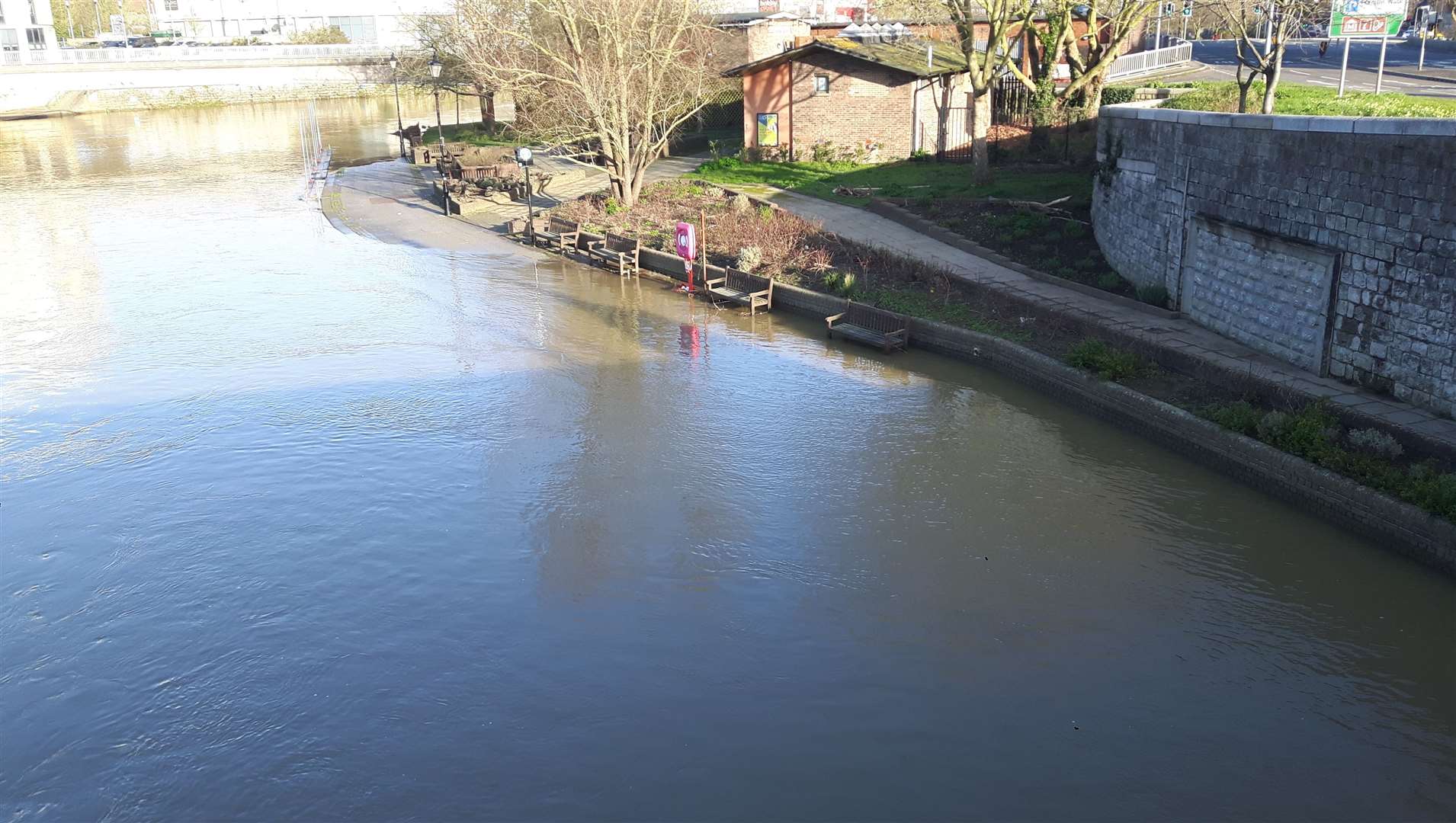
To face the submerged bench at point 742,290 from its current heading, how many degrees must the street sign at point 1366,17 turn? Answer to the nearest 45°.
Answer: approximately 45° to its right

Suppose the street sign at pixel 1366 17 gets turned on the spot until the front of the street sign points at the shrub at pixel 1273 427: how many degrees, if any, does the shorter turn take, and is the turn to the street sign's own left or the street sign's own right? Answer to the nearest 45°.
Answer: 0° — it already faces it

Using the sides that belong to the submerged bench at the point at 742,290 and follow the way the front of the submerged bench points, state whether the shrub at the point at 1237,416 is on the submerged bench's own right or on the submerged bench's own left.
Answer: on the submerged bench's own left

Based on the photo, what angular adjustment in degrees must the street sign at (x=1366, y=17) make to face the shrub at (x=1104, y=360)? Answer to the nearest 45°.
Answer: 0° — it already faces it

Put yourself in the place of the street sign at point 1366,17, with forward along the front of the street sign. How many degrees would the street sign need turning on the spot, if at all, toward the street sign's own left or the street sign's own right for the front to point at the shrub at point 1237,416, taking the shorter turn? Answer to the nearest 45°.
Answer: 0° — it already faces it

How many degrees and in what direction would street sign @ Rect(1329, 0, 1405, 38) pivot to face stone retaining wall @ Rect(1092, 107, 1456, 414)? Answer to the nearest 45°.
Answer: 0° — it already faces it

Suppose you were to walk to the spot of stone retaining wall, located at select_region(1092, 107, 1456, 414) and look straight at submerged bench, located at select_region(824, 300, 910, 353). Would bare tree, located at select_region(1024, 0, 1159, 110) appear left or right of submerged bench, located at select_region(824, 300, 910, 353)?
right

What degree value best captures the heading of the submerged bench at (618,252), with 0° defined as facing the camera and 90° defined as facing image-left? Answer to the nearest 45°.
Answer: approximately 45°

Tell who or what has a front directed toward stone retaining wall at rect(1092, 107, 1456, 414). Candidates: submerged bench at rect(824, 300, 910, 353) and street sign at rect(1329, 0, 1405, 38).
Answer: the street sign

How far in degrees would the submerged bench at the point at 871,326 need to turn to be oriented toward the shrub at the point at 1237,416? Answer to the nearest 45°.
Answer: approximately 90° to its left

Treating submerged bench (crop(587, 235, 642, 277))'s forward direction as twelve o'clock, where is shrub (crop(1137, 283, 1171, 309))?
The shrub is roughly at 9 o'clock from the submerged bench.
